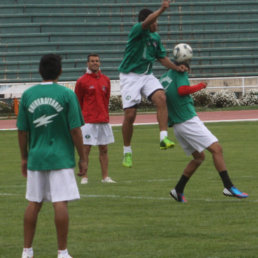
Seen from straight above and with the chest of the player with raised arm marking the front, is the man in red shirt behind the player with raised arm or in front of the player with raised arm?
behind

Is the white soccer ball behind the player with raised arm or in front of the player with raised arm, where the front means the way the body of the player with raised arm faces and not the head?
in front

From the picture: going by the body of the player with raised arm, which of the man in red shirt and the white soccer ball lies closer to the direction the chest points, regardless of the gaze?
the white soccer ball

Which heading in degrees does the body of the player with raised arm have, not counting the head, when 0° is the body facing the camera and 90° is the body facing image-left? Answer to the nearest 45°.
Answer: approximately 315°
